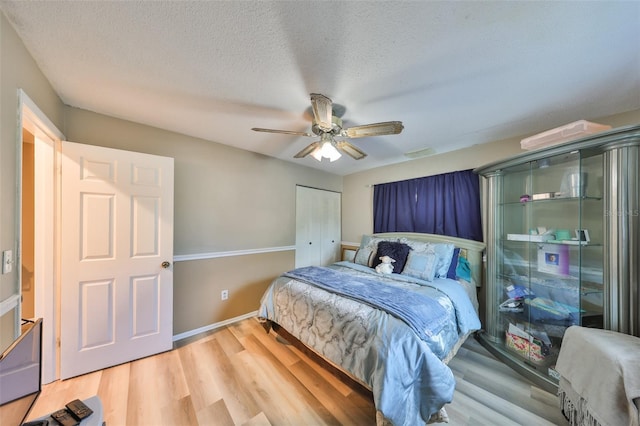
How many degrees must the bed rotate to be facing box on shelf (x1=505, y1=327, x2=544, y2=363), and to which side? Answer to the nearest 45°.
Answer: approximately 135° to its left

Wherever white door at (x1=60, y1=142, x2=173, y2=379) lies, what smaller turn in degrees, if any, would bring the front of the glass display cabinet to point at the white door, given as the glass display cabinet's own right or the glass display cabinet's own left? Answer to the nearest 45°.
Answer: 0° — it already faces it

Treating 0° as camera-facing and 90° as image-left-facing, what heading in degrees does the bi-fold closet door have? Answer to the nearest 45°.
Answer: approximately 315°

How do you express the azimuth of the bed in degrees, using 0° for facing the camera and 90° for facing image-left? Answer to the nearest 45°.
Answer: approximately 45°

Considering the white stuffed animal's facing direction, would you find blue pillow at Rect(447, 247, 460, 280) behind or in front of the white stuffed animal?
behind

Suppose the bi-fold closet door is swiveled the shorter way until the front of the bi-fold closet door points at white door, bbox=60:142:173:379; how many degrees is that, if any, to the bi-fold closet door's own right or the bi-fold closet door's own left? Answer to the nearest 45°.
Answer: approximately 90° to the bi-fold closet door's own right

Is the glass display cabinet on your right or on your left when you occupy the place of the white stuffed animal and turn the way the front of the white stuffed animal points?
on your left
